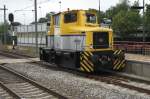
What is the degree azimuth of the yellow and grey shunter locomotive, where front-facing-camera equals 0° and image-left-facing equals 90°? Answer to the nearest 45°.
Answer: approximately 315°

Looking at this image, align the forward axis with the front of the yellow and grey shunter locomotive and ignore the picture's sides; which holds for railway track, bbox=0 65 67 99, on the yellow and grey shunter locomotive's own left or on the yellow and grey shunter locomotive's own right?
on the yellow and grey shunter locomotive's own right
